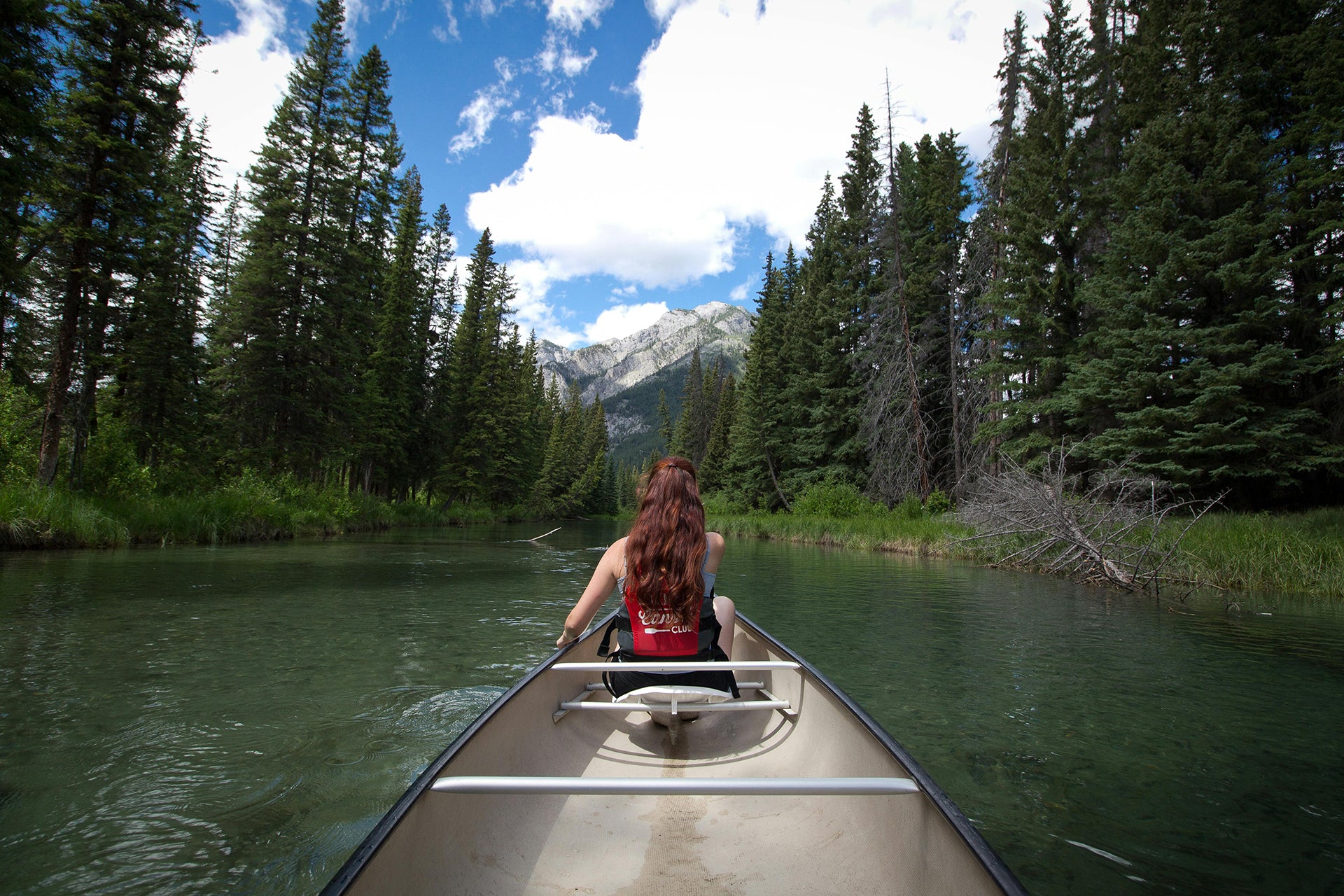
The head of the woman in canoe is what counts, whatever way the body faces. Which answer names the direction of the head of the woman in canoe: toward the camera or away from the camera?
away from the camera

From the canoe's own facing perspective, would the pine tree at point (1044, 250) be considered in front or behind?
in front

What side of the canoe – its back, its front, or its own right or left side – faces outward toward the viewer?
back

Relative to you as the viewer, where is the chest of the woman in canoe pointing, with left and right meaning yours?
facing away from the viewer

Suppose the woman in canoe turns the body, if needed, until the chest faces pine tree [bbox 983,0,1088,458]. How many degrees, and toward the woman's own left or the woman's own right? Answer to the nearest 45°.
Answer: approximately 45° to the woman's own right

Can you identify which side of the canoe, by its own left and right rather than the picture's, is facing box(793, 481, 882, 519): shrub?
front

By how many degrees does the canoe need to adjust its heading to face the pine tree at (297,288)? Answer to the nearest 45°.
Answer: approximately 45° to its left

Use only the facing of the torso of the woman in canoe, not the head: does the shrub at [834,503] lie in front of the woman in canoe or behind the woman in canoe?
in front
